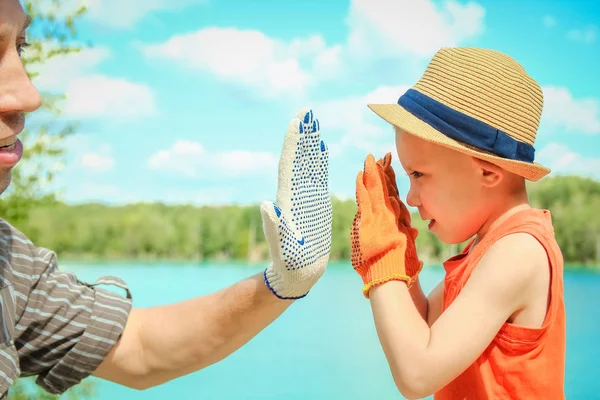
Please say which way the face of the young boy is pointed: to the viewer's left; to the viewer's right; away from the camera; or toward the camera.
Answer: to the viewer's left

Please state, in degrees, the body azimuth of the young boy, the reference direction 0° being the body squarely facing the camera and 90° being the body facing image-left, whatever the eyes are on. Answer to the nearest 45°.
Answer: approximately 90°

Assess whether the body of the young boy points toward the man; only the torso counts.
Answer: yes

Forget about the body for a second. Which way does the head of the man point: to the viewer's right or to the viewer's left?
to the viewer's right
